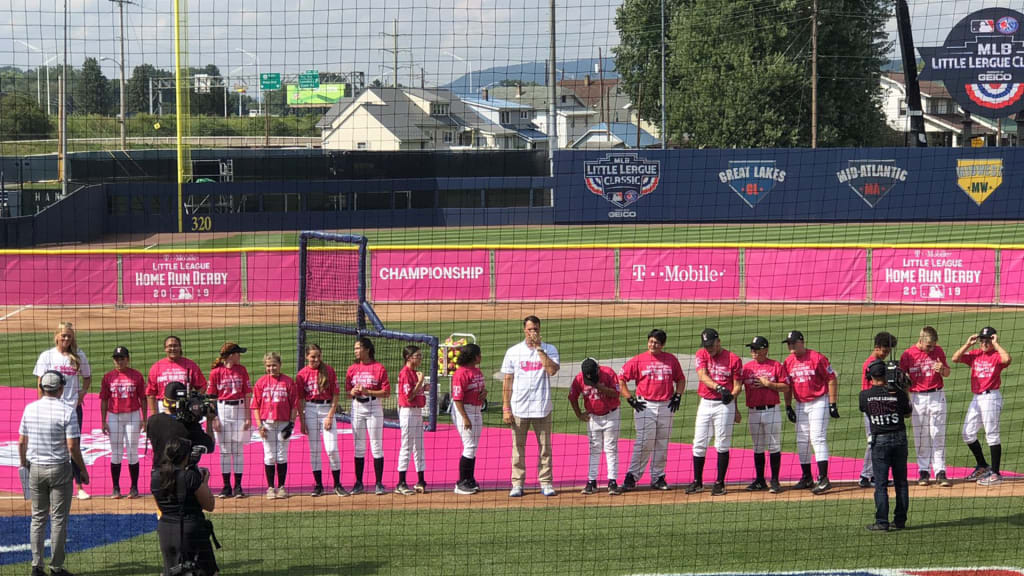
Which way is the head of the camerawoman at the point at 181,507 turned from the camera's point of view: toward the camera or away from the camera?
away from the camera

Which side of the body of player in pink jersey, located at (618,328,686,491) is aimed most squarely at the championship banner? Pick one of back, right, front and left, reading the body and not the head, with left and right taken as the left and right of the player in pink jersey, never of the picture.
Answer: back

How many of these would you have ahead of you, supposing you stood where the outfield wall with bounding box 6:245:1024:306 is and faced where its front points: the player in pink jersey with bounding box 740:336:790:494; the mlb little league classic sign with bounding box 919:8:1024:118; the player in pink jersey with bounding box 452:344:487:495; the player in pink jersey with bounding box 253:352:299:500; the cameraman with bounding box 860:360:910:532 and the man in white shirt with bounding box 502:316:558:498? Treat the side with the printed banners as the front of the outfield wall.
5

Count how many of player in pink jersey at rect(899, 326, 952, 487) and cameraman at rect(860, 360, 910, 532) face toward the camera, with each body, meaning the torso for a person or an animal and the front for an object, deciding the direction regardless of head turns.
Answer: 1

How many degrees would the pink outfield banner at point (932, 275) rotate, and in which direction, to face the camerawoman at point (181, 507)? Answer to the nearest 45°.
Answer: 0° — it already faces them

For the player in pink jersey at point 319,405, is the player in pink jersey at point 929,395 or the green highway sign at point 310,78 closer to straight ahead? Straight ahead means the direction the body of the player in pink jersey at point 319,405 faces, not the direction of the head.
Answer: the player in pink jersey
